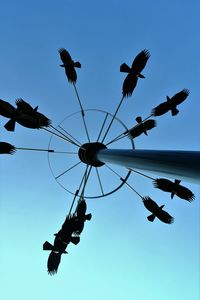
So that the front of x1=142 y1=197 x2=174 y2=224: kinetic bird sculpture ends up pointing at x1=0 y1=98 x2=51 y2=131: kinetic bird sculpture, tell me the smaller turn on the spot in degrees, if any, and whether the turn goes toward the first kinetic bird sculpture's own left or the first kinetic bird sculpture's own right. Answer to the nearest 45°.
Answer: approximately 135° to the first kinetic bird sculpture's own right

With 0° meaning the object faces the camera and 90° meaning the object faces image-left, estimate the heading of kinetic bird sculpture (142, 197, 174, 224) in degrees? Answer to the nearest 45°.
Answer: approximately 270°

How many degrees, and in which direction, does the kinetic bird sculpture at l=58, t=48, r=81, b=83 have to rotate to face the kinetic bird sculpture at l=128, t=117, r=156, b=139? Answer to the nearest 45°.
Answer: approximately 135° to its right

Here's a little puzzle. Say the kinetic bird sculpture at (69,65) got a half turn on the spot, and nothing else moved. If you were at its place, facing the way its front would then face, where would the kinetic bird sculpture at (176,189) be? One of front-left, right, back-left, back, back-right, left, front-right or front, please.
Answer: front

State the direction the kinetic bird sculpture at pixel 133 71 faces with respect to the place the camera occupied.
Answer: facing to the right of the viewer
